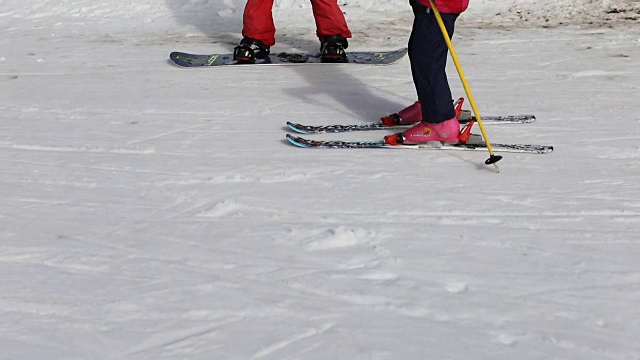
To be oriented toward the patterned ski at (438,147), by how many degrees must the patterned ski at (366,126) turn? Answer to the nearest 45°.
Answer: approximately 135° to its left

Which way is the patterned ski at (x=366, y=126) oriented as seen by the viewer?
to the viewer's left

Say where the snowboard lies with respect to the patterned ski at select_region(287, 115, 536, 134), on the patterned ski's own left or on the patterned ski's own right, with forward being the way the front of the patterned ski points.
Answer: on the patterned ski's own right

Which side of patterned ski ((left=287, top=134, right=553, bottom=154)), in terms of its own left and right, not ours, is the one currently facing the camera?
left

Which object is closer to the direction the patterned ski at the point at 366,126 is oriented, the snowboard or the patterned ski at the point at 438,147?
the snowboard

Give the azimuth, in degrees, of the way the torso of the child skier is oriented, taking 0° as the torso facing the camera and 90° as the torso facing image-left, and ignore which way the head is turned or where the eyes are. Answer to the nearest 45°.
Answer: approximately 90°

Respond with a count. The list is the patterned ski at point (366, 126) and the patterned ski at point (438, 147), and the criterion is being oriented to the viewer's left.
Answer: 2
